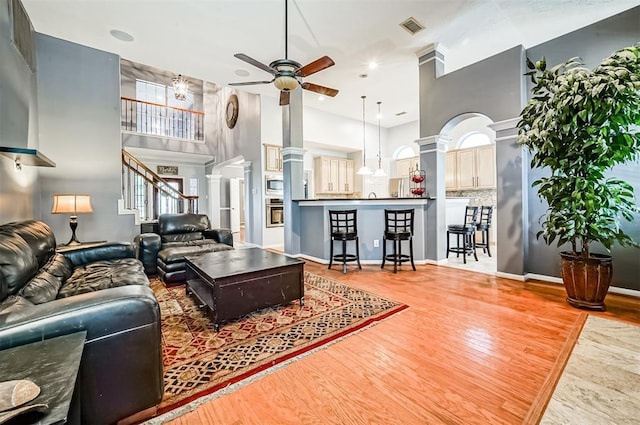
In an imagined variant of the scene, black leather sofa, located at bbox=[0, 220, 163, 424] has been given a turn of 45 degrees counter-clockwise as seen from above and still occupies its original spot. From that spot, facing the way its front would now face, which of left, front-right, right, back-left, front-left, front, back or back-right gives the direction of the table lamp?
front-left

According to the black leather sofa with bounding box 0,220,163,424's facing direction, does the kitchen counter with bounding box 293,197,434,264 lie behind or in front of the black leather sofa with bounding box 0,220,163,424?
in front

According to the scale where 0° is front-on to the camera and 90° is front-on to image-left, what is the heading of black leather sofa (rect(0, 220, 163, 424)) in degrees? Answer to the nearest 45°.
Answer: approximately 270°

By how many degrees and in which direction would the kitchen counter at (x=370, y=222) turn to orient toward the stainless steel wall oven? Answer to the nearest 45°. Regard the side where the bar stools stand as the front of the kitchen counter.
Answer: approximately 135° to its right

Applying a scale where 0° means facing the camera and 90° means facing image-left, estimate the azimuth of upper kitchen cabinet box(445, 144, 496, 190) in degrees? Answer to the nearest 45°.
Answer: approximately 45°

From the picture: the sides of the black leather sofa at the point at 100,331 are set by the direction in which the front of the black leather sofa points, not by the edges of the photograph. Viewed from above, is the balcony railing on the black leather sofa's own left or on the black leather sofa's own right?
on the black leather sofa's own left

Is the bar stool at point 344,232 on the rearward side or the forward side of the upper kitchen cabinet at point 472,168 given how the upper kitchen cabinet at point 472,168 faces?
on the forward side

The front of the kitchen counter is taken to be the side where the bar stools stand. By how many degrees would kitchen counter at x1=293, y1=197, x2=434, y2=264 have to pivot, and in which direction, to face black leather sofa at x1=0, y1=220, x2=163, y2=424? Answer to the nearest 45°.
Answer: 0° — it already faces it

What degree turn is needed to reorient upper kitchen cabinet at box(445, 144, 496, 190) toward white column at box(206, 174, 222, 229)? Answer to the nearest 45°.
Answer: approximately 45° to its right

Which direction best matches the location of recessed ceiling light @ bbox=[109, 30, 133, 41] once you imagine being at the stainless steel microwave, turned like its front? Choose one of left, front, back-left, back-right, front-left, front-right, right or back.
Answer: front-right

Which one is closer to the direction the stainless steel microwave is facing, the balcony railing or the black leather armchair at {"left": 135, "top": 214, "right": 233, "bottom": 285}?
the black leather armchair

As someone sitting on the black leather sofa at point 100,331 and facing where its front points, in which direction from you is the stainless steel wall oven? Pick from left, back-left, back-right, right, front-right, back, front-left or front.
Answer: front-left
